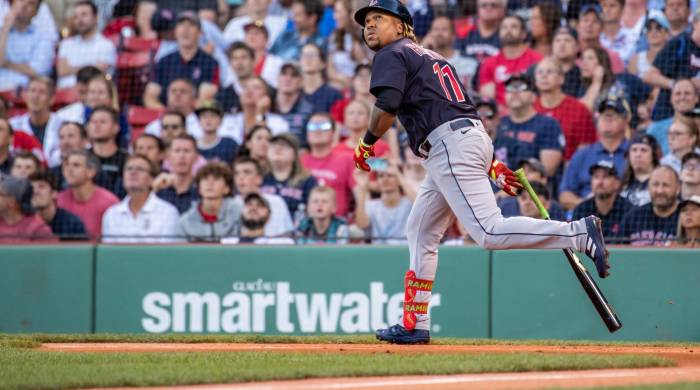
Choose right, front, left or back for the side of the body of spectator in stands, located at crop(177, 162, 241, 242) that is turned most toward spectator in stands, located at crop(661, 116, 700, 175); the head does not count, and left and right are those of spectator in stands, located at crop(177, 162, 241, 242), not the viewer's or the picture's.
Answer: left

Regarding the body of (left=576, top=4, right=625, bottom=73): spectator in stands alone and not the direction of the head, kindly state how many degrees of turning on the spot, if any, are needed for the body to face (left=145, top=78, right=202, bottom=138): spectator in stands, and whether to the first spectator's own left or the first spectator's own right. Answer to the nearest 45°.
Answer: approximately 90° to the first spectator's own right

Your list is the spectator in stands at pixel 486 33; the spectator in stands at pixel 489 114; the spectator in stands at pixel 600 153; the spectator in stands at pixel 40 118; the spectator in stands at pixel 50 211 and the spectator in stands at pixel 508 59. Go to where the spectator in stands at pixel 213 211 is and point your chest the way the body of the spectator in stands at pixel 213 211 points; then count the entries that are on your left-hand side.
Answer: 4
